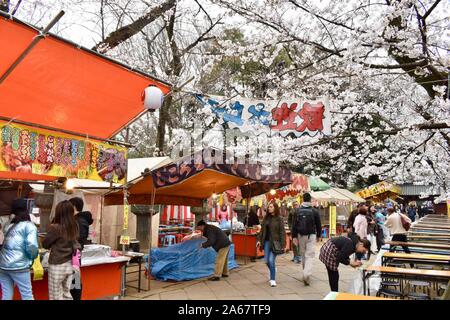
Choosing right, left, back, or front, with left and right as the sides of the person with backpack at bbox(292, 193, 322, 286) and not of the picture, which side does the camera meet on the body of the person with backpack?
back

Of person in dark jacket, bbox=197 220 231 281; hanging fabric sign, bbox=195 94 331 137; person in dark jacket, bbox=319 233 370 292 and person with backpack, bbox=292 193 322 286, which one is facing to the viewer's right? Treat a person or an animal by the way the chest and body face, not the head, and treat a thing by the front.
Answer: person in dark jacket, bbox=319 233 370 292

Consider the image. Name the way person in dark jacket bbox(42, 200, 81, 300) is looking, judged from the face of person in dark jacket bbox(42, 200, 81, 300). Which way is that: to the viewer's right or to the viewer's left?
to the viewer's left

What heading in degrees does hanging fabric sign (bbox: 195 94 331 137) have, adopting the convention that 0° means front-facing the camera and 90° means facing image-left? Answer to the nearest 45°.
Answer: approximately 0°

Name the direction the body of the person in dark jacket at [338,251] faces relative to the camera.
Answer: to the viewer's right

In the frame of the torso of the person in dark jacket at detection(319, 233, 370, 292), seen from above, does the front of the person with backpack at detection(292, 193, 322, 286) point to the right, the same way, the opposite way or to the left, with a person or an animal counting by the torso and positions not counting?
to the left

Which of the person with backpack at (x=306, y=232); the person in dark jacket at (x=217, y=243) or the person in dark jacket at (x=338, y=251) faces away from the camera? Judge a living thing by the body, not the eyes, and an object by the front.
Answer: the person with backpack

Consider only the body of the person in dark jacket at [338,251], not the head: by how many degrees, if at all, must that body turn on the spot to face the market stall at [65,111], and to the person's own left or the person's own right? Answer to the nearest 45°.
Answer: approximately 135° to the person's own right

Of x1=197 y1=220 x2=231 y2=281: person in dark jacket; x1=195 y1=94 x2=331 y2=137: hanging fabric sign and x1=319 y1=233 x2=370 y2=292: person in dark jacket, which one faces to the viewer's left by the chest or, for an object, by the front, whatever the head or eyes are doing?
x1=197 y1=220 x2=231 y2=281: person in dark jacket

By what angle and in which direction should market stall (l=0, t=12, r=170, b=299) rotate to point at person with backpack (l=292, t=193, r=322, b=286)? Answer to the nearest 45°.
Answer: approximately 45° to its left

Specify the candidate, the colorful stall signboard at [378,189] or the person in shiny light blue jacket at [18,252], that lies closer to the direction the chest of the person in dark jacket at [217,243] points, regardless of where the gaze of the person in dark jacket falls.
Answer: the person in shiny light blue jacket

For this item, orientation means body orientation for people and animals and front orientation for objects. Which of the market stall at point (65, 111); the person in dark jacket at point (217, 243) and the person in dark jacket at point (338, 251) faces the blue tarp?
the person in dark jacket at point (217, 243)
